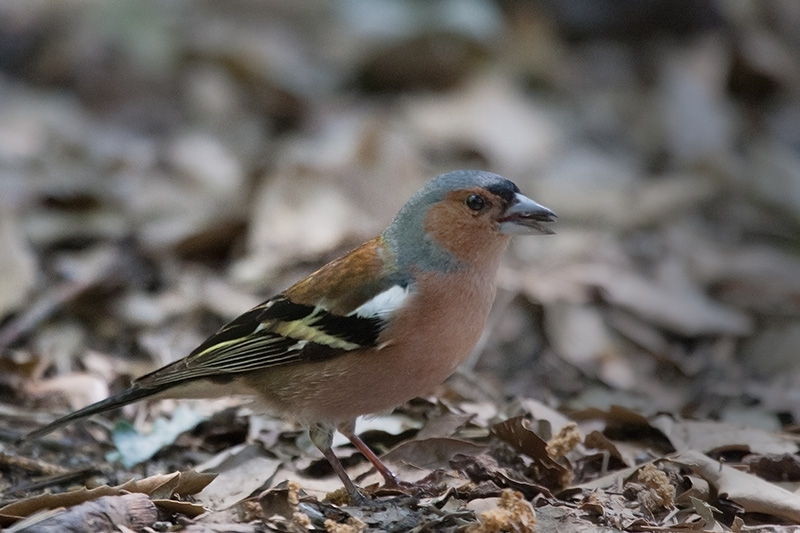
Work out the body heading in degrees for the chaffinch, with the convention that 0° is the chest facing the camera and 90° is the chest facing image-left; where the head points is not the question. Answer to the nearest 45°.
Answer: approximately 270°
